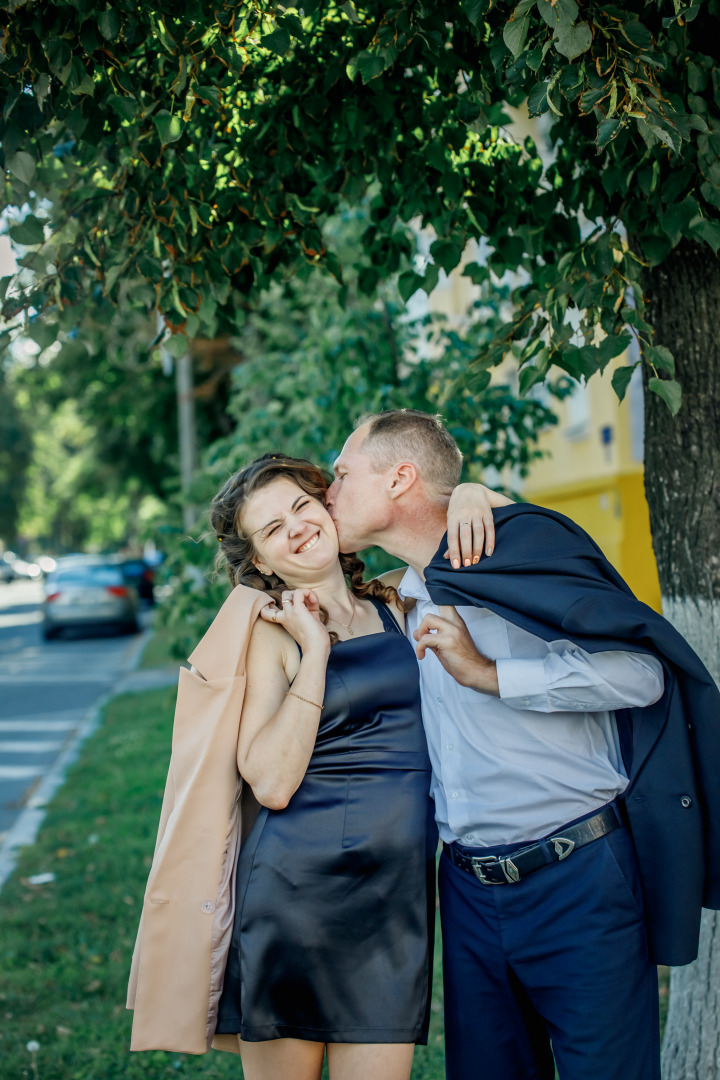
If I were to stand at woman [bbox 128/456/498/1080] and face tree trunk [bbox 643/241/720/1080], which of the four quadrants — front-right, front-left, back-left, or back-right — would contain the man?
front-right

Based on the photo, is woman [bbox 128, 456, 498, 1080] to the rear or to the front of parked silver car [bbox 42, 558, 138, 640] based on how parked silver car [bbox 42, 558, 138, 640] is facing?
to the rear

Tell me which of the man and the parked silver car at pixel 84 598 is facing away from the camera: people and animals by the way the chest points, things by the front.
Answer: the parked silver car

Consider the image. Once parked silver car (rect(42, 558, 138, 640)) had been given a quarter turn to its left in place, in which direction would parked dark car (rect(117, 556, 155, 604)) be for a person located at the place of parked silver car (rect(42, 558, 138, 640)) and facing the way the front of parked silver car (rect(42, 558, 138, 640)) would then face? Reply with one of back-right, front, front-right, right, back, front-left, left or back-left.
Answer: right

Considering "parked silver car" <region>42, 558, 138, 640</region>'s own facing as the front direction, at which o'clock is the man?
The man is roughly at 6 o'clock from the parked silver car.

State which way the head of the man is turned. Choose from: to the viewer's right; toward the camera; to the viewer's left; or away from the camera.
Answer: to the viewer's left

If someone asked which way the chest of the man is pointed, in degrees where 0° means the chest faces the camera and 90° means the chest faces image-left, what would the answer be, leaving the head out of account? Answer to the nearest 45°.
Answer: approximately 45°

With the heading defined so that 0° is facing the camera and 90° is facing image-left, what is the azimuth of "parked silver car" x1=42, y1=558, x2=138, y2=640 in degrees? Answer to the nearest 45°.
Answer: approximately 180°

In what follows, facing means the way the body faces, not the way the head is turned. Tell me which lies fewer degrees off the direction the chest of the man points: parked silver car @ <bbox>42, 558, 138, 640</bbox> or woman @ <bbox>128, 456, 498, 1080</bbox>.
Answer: the woman

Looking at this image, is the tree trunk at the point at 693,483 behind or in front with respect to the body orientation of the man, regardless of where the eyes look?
behind

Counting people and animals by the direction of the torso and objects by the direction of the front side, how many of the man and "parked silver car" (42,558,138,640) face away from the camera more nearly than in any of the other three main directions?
1
